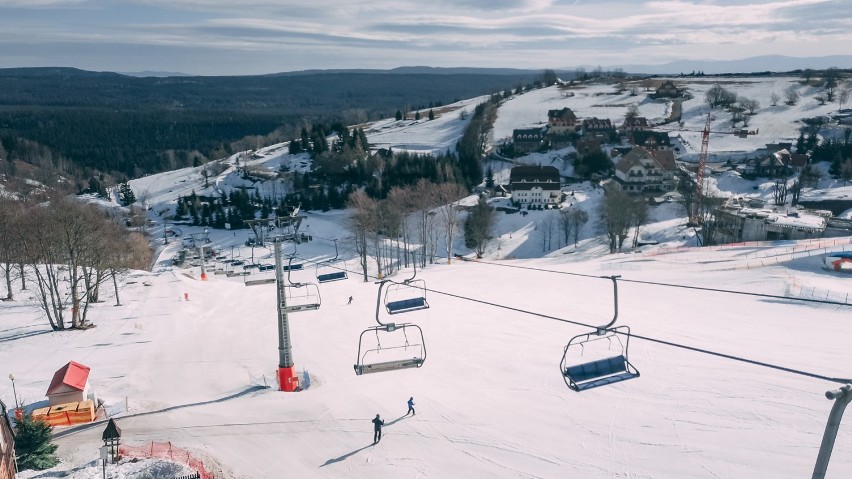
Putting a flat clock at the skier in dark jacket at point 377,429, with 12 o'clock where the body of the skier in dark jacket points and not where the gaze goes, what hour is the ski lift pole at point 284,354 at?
The ski lift pole is roughly at 11 o'clock from the skier in dark jacket.

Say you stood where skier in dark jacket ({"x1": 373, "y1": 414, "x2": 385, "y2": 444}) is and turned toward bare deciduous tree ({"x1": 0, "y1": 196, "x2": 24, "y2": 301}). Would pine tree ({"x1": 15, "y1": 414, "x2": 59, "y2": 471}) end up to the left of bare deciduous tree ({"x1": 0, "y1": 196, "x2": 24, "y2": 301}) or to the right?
left

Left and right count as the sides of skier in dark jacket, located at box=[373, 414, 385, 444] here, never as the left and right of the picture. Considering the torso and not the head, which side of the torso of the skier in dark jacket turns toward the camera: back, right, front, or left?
back

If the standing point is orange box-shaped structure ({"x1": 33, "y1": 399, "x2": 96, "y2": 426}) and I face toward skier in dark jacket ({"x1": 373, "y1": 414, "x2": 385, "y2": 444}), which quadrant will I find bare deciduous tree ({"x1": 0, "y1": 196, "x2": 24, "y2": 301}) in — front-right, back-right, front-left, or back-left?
back-left

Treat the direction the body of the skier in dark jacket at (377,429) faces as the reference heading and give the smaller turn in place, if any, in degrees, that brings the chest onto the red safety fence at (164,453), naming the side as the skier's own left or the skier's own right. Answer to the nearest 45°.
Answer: approximately 90° to the skier's own left

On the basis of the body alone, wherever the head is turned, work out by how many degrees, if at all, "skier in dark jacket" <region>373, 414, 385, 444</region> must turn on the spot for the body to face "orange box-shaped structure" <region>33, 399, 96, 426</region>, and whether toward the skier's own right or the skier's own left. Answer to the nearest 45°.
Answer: approximately 90° to the skier's own left

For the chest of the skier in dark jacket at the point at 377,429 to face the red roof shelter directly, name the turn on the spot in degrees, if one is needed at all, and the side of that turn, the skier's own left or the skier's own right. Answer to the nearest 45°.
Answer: approximately 90° to the skier's own left

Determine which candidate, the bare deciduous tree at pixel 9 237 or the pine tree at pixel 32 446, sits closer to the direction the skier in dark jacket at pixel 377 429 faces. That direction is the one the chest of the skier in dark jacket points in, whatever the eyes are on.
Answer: the bare deciduous tree

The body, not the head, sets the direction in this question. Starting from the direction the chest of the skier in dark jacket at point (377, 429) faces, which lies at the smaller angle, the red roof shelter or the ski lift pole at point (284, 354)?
the ski lift pole

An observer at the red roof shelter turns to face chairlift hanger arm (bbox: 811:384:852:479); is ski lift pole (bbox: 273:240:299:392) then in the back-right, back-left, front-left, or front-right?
front-left
